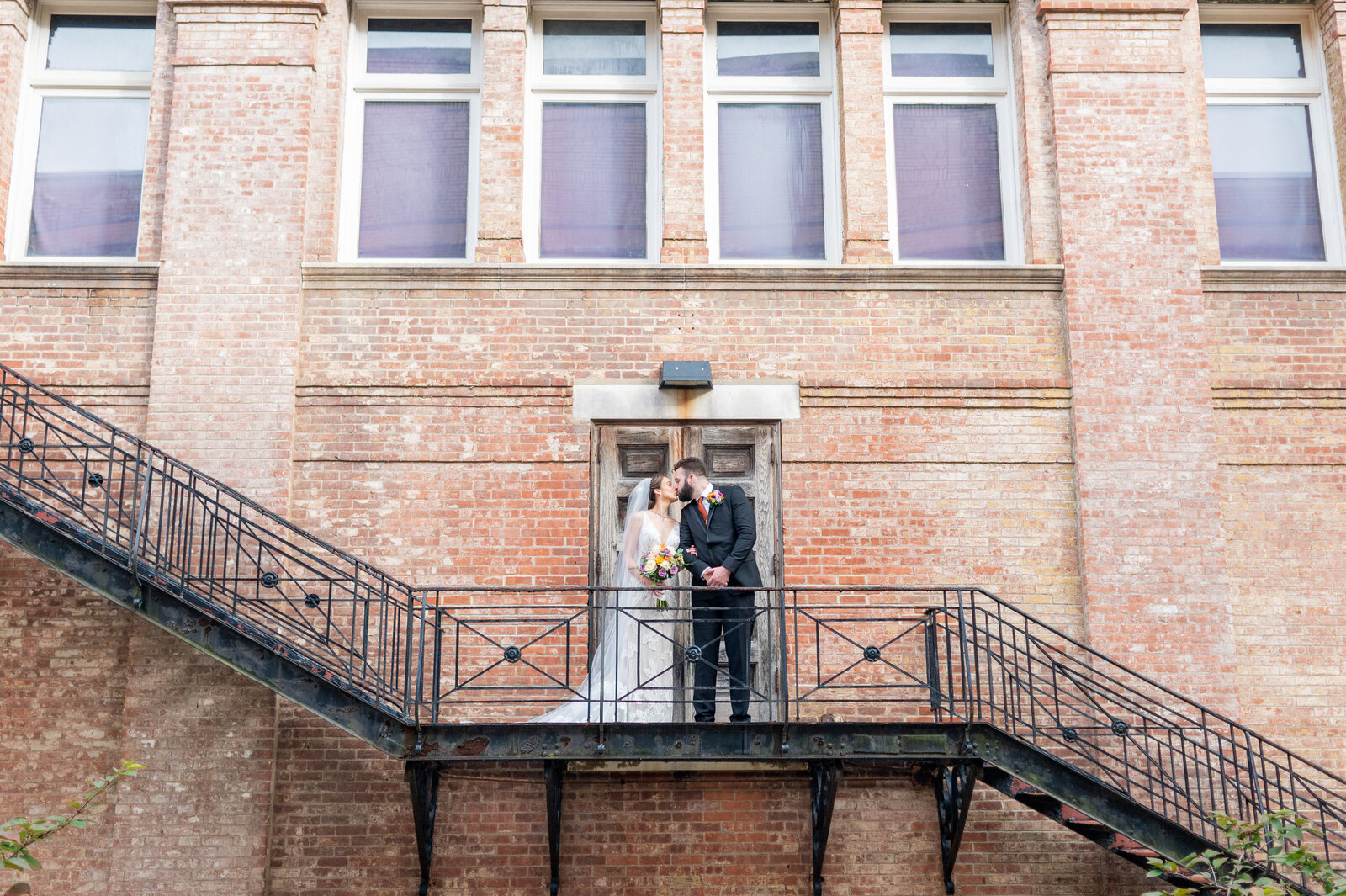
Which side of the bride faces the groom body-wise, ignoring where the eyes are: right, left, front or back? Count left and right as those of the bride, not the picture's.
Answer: front

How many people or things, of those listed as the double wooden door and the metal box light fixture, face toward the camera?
2

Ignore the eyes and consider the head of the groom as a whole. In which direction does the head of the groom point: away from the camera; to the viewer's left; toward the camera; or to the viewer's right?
to the viewer's left

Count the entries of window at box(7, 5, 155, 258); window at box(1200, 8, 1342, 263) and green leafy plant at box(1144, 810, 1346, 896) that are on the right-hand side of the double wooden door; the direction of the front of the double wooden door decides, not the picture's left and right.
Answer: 1

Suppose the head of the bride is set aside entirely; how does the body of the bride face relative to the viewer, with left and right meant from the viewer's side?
facing the viewer and to the right of the viewer

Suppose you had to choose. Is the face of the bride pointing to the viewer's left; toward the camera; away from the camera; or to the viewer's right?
to the viewer's right

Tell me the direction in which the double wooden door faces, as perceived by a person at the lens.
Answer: facing the viewer

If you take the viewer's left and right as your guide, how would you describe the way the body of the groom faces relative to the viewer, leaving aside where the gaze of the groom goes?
facing the viewer and to the left of the viewer

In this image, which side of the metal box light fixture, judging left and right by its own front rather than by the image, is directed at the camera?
front
